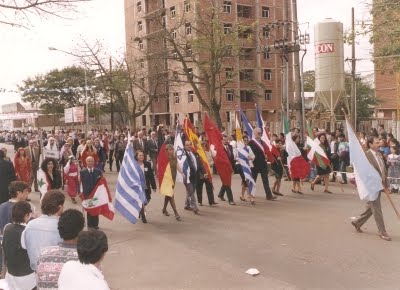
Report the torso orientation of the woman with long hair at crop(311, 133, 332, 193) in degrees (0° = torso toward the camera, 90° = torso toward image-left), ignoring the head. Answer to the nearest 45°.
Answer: approximately 315°

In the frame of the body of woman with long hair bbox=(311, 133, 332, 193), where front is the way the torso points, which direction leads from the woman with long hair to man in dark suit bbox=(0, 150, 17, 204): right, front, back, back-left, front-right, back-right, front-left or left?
right

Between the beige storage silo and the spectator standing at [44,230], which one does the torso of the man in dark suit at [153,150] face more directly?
the spectator standing

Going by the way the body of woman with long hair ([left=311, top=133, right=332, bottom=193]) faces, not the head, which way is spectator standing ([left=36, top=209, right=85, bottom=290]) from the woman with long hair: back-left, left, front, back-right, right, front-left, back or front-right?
front-right

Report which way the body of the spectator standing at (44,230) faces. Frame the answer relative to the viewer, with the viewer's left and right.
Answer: facing away from the viewer and to the right of the viewer

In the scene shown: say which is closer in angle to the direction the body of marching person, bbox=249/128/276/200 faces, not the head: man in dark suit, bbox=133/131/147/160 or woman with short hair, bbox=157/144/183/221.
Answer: the woman with short hair

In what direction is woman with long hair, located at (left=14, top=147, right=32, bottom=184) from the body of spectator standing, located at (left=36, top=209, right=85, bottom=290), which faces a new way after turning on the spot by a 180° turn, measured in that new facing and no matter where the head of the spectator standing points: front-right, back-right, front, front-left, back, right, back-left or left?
back-right

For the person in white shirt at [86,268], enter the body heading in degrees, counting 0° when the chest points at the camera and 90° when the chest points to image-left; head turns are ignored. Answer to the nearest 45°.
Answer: approximately 225°

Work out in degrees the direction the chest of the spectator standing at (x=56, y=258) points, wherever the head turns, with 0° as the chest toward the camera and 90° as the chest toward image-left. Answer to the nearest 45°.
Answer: approximately 225°

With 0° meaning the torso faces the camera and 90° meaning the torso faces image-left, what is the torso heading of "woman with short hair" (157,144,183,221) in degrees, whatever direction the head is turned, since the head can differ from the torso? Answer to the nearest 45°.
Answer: approximately 315°

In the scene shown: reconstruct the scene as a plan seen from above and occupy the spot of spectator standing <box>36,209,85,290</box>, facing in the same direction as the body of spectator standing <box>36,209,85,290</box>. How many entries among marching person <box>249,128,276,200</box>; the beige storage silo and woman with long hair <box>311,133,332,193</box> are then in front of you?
3

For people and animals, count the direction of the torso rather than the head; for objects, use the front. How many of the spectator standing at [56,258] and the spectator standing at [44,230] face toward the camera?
0

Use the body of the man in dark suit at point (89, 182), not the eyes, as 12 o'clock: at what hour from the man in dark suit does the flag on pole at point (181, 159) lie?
The flag on pole is roughly at 8 o'clock from the man in dark suit.
